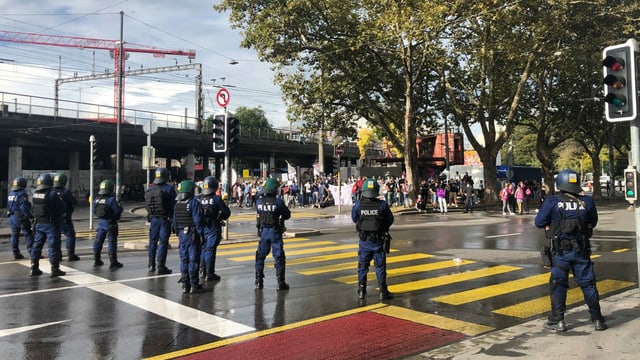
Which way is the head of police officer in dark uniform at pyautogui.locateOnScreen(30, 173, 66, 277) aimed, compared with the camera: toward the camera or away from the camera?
away from the camera

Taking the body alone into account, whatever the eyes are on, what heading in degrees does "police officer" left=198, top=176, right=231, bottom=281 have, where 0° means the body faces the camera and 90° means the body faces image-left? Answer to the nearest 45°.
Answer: approximately 225°

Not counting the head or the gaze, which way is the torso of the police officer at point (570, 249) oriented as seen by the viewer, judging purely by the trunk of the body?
away from the camera

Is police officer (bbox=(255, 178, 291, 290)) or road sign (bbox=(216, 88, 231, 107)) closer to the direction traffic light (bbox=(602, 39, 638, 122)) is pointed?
the police officer

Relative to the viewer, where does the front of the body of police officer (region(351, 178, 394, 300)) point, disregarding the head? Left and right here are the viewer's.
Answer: facing away from the viewer

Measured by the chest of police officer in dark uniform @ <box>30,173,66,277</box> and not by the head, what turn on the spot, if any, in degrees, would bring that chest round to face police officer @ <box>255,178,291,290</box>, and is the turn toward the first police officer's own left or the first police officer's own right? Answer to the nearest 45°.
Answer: approximately 90° to the first police officer's own right

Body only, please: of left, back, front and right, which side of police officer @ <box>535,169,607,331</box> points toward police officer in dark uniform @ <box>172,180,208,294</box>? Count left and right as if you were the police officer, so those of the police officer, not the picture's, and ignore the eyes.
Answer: left

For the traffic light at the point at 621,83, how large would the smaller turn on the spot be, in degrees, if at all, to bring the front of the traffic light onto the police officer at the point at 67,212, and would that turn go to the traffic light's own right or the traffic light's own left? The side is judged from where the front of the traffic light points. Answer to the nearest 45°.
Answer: approximately 45° to the traffic light's own right

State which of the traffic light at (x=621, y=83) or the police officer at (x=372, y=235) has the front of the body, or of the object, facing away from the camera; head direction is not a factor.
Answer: the police officer

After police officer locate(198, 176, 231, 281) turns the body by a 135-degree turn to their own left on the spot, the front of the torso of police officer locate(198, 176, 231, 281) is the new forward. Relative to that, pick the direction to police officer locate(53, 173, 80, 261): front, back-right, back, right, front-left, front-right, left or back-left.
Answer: front-right

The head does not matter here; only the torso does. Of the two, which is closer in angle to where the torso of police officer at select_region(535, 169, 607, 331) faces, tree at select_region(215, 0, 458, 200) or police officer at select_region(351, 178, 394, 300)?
the tree

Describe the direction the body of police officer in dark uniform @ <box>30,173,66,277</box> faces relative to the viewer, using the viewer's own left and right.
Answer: facing away from the viewer and to the right of the viewer
